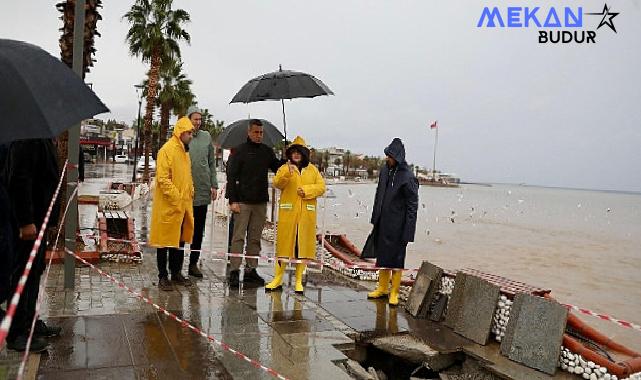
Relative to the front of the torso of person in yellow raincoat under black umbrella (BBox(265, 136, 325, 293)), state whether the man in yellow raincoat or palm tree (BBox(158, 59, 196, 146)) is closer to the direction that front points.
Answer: the man in yellow raincoat

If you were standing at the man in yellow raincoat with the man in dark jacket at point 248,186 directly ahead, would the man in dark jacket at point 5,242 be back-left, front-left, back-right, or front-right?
back-right

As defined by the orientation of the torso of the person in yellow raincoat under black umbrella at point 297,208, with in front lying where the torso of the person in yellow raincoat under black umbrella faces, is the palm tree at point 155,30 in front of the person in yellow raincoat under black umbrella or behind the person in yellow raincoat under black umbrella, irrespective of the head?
behind

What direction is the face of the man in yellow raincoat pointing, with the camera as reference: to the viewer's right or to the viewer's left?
to the viewer's right

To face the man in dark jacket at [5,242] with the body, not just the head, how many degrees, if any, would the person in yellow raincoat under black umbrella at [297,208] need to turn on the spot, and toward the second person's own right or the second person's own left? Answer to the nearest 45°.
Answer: approximately 45° to the second person's own right

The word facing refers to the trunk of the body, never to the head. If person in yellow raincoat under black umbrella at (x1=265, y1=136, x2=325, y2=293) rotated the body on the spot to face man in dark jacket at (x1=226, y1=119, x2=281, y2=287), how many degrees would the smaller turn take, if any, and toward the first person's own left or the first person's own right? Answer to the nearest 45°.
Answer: approximately 90° to the first person's own right

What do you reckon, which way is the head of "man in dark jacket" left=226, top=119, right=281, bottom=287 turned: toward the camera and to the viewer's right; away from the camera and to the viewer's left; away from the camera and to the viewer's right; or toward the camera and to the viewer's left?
toward the camera and to the viewer's right

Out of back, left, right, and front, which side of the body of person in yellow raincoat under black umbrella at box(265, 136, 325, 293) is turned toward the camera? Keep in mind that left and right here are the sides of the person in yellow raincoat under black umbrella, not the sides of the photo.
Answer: front

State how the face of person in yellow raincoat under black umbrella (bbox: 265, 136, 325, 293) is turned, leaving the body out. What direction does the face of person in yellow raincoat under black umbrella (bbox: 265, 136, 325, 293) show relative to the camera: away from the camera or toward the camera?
toward the camera

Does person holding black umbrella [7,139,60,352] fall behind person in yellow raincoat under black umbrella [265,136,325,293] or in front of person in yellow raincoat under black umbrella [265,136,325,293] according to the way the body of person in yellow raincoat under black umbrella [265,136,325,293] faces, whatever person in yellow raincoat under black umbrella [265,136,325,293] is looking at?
in front

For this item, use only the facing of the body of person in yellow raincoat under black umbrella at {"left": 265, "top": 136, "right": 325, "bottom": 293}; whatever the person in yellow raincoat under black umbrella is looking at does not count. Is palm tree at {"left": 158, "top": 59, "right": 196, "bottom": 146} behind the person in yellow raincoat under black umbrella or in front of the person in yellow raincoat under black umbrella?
behind

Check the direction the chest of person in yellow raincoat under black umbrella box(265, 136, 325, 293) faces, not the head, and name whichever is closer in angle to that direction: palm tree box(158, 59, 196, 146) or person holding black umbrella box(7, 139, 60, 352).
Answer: the person holding black umbrella

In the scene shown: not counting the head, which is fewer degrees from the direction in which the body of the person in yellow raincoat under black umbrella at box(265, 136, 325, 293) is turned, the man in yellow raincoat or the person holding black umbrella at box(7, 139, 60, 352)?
the person holding black umbrella

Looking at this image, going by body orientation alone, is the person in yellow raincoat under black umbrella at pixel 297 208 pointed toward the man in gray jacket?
no

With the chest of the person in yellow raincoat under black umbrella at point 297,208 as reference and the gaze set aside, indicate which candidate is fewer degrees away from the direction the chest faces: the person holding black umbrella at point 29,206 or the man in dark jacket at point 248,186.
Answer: the person holding black umbrella

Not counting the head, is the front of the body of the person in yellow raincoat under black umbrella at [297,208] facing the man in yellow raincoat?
no
